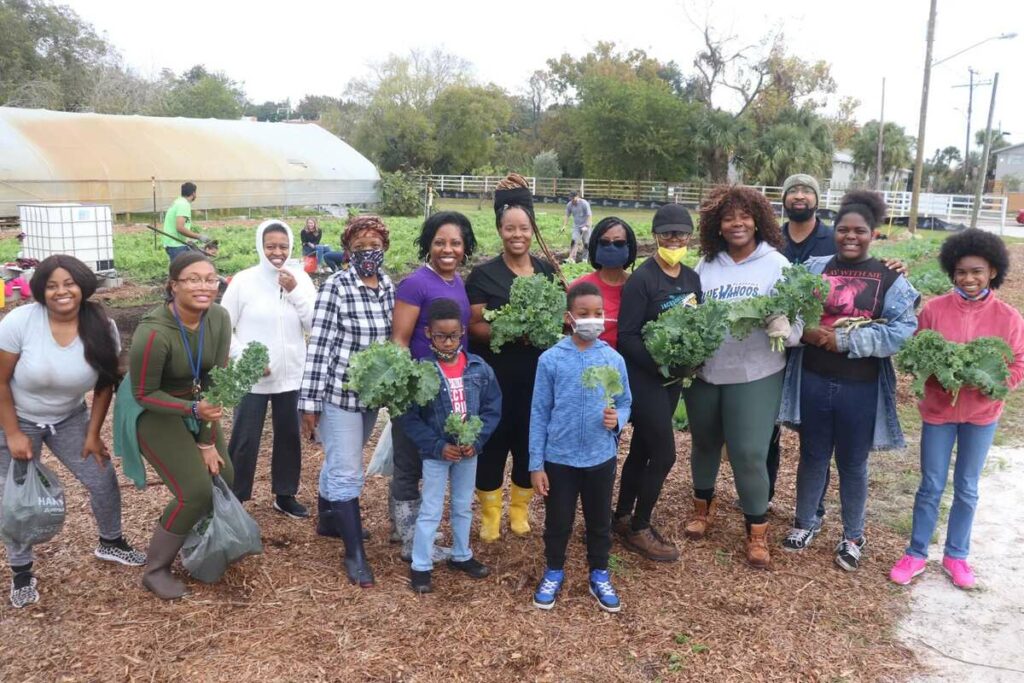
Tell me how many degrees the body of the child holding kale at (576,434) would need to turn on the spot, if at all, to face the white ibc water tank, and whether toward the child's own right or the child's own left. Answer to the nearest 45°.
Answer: approximately 135° to the child's own right

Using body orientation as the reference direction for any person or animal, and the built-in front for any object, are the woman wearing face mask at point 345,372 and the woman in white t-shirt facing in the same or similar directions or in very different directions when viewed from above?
same or similar directions

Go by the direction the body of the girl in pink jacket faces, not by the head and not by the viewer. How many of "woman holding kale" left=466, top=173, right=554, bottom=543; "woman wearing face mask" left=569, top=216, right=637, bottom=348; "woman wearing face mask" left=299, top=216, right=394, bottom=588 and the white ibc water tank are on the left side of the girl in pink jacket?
0

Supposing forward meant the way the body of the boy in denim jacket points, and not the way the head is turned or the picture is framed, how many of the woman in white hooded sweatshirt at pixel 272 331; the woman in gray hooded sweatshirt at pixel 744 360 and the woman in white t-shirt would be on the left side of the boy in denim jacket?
1

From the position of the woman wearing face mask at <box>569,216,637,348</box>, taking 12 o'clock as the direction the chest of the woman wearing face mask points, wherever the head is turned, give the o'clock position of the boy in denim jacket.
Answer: The boy in denim jacket is roughly at 2 o'clock from the woman wearing face mask.

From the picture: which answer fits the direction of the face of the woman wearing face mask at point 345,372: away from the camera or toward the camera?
toward the camera

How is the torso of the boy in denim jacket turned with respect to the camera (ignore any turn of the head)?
toward the camera

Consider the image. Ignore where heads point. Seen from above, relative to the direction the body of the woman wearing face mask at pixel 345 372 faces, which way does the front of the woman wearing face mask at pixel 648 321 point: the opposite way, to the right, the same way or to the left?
the same way

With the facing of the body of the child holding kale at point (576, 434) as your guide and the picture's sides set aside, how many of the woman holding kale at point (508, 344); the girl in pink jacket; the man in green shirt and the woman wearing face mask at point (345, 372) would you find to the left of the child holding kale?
1

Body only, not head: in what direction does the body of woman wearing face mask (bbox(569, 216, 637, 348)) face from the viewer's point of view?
toward the camera

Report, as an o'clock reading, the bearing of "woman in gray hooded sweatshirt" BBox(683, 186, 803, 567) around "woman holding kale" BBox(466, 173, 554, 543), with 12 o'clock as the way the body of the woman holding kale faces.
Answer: The woman in gray hooded sweatshirt is roughly at 9 o'clock from the woman holding kale.

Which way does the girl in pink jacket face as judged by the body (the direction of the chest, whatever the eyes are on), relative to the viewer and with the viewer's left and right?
facing the viewer

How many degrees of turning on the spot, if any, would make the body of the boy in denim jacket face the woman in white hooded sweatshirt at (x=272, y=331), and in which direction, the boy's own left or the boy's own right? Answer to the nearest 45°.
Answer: approximately 135° to the boy's own right

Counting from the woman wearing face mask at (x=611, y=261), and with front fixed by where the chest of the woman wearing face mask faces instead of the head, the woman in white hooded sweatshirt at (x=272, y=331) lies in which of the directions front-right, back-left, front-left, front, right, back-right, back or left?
right
